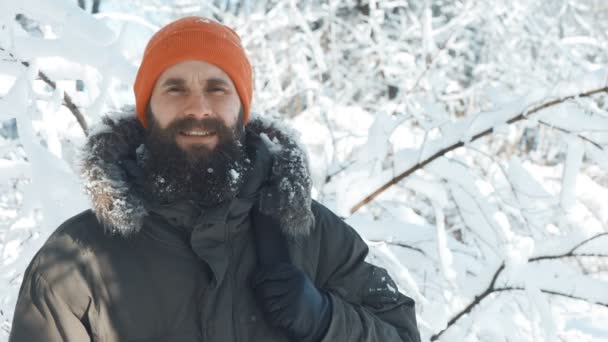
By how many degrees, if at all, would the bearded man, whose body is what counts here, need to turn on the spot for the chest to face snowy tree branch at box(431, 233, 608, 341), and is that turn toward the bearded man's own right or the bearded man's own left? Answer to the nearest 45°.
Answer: approximately 135° to the bearded man's own left

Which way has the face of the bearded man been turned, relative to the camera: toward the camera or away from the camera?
toward the camera

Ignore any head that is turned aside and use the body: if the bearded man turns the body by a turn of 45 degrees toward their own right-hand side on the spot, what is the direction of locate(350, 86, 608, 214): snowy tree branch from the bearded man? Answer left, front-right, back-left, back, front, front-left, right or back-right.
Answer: back

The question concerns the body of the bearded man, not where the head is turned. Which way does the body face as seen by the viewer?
toward the camera
